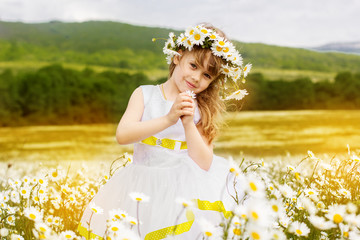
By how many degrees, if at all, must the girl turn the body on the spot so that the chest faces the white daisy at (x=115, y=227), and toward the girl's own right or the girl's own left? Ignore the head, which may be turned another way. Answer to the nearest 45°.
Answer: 0° — they already face it

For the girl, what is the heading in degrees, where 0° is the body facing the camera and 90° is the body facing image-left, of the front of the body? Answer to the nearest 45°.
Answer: approximately 0°
